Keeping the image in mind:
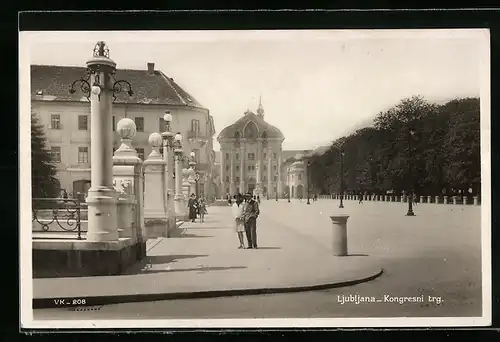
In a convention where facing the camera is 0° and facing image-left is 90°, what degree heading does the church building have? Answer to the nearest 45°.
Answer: approximately 0°

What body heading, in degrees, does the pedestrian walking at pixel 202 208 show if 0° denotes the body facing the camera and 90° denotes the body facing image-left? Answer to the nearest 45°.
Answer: approximately 0°

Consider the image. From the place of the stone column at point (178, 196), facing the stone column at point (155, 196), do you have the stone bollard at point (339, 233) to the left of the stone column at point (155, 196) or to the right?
left

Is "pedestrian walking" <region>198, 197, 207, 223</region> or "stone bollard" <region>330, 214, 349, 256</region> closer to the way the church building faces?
the stone bollard

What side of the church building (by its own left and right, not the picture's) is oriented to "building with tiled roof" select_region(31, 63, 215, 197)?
front

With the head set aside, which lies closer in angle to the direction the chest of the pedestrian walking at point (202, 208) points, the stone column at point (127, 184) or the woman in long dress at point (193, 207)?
the stone column

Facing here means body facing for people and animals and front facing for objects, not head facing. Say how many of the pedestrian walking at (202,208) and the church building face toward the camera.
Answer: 2
